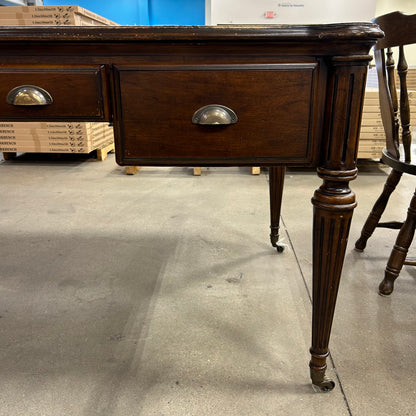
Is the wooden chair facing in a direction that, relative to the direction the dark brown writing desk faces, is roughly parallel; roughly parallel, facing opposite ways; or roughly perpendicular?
roughly perpendicular

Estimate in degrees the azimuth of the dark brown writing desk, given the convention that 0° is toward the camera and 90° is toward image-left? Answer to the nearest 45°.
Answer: approximately 0°

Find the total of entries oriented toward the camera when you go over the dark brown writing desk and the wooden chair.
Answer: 1
